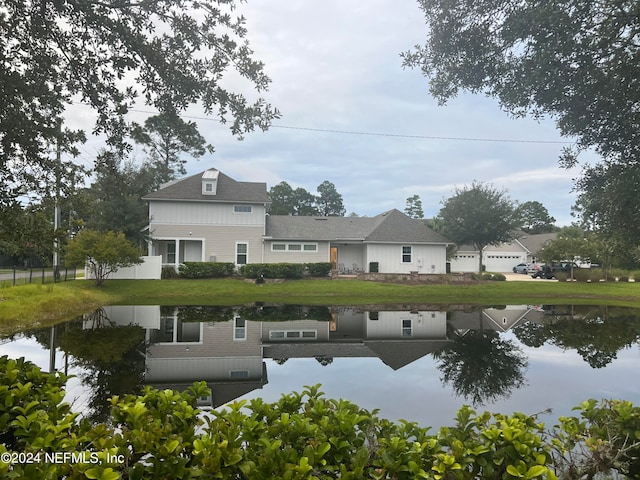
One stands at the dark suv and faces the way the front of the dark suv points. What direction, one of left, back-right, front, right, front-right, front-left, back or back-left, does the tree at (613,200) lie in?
front-left

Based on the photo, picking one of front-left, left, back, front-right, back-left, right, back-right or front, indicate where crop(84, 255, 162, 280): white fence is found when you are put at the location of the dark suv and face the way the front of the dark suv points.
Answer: back

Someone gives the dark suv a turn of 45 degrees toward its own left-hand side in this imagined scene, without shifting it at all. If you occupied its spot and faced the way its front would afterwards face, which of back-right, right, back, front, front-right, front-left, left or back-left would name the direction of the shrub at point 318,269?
front-right

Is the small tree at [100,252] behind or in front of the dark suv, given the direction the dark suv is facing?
in front

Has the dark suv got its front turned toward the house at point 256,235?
yes

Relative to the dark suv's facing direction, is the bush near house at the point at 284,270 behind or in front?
in front

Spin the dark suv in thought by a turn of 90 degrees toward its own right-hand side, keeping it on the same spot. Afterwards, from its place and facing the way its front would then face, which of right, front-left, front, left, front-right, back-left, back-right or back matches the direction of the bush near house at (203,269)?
left

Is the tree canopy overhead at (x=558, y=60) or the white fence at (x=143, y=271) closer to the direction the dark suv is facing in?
the white fence

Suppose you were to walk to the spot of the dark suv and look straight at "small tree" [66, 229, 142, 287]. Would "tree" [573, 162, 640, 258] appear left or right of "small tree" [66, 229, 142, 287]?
left
